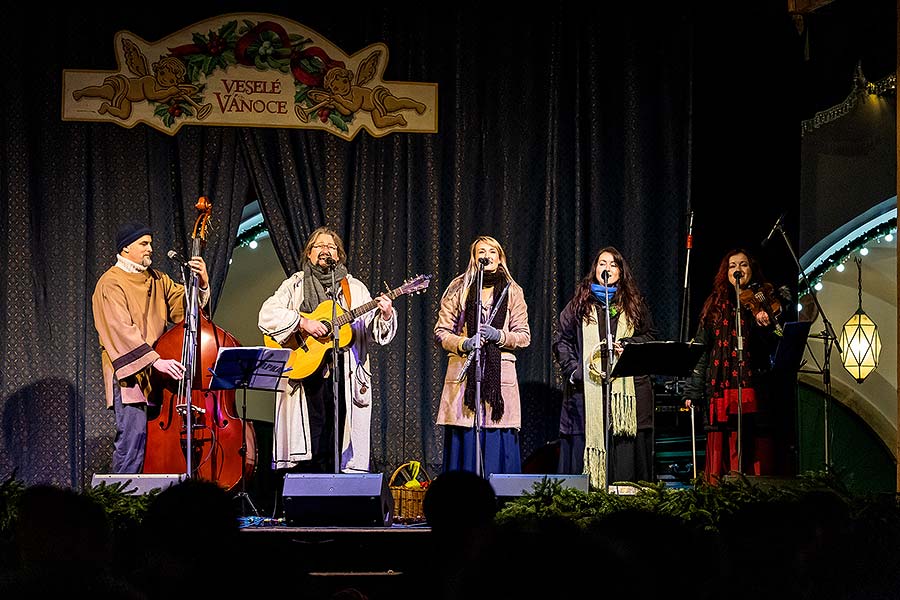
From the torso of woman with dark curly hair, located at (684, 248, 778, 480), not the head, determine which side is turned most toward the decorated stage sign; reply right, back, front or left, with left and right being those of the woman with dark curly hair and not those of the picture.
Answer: right

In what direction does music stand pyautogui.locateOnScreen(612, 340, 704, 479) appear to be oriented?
away from the camera

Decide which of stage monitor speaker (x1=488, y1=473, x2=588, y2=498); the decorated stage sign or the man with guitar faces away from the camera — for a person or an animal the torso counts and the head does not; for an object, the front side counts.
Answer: the stage monitor speaker

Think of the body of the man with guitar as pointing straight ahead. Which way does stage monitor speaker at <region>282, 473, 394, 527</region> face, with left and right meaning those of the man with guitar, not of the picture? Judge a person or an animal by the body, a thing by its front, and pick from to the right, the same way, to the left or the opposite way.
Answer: the opposite way

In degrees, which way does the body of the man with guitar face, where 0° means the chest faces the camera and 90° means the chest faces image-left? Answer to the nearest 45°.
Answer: approximately 0°

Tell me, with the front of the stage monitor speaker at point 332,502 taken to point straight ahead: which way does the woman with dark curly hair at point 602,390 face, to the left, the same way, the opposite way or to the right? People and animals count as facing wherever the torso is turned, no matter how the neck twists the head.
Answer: the opposite way

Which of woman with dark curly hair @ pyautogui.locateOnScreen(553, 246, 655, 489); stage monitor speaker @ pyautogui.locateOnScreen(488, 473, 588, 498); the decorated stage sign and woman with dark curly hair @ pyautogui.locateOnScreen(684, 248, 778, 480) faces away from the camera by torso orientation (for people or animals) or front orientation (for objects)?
the stage monitor speaker

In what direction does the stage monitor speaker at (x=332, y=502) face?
away from the camera

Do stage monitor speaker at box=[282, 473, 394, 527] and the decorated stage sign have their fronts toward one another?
yes

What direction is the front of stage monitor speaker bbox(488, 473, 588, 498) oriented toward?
away from the camera

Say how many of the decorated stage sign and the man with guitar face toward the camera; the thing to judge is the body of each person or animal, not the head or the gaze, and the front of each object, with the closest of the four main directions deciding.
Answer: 2
